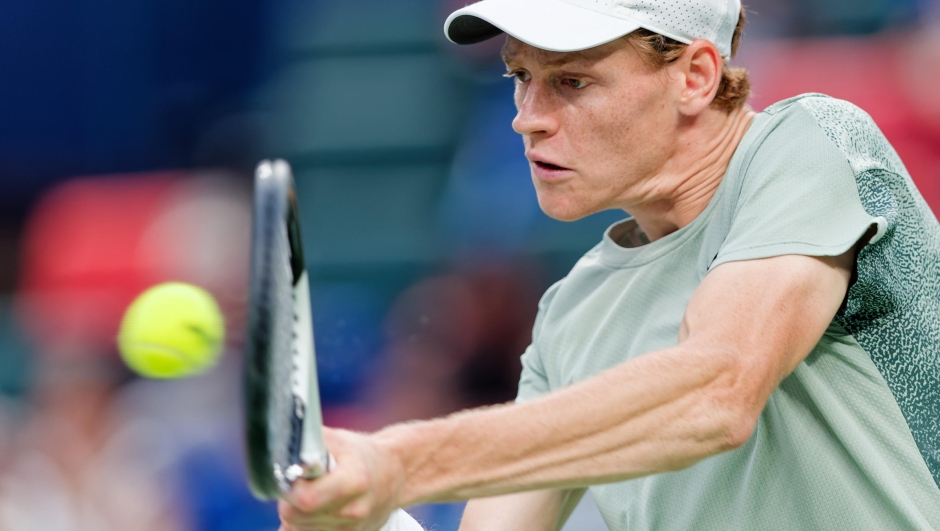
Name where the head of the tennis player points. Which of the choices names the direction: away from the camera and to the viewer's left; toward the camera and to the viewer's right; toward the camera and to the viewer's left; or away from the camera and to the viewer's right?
toward the camera and to the viewer's left

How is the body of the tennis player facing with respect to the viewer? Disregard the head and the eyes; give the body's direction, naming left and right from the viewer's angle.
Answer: facing the viewer and to the left of the viewer
